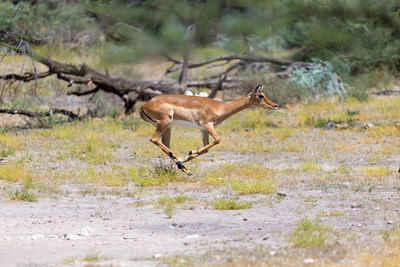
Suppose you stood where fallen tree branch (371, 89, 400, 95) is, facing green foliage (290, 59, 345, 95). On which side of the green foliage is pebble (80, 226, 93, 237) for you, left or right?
left

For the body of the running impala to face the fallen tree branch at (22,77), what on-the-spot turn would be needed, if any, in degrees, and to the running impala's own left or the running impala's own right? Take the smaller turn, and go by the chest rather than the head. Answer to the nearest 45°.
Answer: approximately 135° to the running impala's own left

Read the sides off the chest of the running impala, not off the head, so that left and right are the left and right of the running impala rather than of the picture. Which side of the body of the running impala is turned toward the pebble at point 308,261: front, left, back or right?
right

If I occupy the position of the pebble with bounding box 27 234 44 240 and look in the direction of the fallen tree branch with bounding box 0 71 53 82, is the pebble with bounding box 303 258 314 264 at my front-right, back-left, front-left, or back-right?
back-right

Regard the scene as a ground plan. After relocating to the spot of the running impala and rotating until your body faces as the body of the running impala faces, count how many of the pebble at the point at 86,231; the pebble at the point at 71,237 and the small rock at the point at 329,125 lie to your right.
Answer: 2

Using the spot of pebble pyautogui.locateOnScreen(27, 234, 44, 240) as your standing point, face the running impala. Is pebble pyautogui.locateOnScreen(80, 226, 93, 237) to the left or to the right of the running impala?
right

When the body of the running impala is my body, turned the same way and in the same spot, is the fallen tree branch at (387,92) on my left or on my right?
on my left

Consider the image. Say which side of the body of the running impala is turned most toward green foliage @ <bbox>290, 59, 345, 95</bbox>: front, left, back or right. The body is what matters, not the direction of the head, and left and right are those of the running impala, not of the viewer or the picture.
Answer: left

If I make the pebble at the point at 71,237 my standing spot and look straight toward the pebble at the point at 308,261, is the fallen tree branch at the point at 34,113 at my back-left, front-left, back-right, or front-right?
back-left

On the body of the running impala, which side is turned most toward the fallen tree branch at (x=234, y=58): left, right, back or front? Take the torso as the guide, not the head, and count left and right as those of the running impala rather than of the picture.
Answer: left

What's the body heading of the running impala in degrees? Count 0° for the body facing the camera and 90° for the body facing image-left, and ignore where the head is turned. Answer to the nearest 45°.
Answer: approximately 270°
